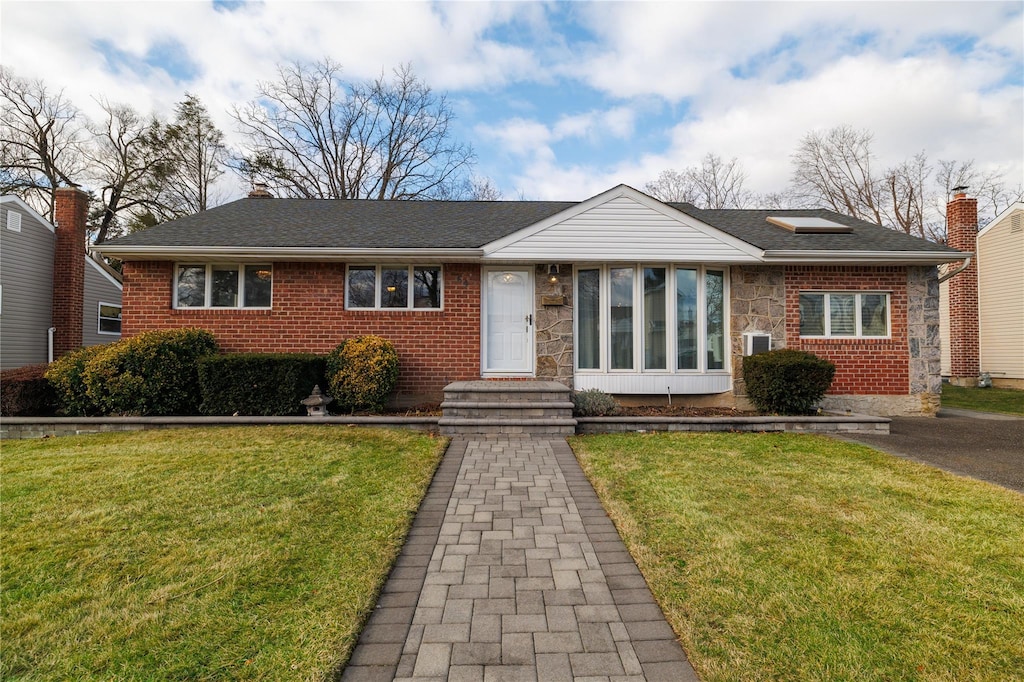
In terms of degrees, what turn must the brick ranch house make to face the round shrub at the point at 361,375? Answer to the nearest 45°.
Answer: approximately 90° to its right

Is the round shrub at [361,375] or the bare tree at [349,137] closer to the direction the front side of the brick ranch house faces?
the round shrub

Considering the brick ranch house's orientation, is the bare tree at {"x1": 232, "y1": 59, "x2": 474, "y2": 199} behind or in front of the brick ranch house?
behind

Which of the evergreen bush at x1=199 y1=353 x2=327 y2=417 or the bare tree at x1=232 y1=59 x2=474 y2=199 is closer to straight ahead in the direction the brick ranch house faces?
the evergreen bush

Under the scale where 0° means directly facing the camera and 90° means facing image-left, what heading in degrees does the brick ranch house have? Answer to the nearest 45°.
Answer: approximately 0°

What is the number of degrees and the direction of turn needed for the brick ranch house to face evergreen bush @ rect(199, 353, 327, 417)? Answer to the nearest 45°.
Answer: approximately 90° to its right
